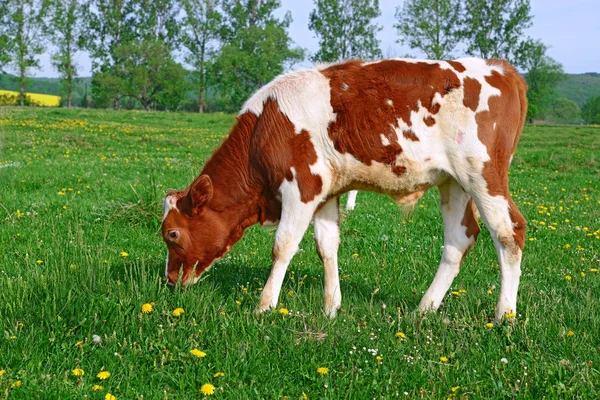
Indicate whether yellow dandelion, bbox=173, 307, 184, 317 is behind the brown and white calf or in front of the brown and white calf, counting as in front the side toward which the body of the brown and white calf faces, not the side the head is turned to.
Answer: in front

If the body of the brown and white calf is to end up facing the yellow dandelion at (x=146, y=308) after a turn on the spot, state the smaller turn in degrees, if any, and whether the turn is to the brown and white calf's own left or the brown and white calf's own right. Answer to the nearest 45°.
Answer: approximately 45° to the brown and white calf's own left

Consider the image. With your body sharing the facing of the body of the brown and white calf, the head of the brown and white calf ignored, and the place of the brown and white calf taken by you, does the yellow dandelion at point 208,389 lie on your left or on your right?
on your left

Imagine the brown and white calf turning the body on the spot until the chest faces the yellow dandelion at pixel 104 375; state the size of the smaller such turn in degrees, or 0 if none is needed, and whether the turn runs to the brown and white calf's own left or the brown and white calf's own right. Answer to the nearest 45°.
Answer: approximately 45° to the brown and white calf's own left

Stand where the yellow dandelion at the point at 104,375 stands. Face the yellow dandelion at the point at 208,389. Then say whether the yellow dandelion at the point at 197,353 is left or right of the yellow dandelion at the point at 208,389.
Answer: left

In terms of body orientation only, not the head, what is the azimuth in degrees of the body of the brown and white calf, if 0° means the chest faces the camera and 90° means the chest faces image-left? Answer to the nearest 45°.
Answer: approximately 90°

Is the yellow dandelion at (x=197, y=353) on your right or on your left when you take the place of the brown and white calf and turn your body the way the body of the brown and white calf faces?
on your left
